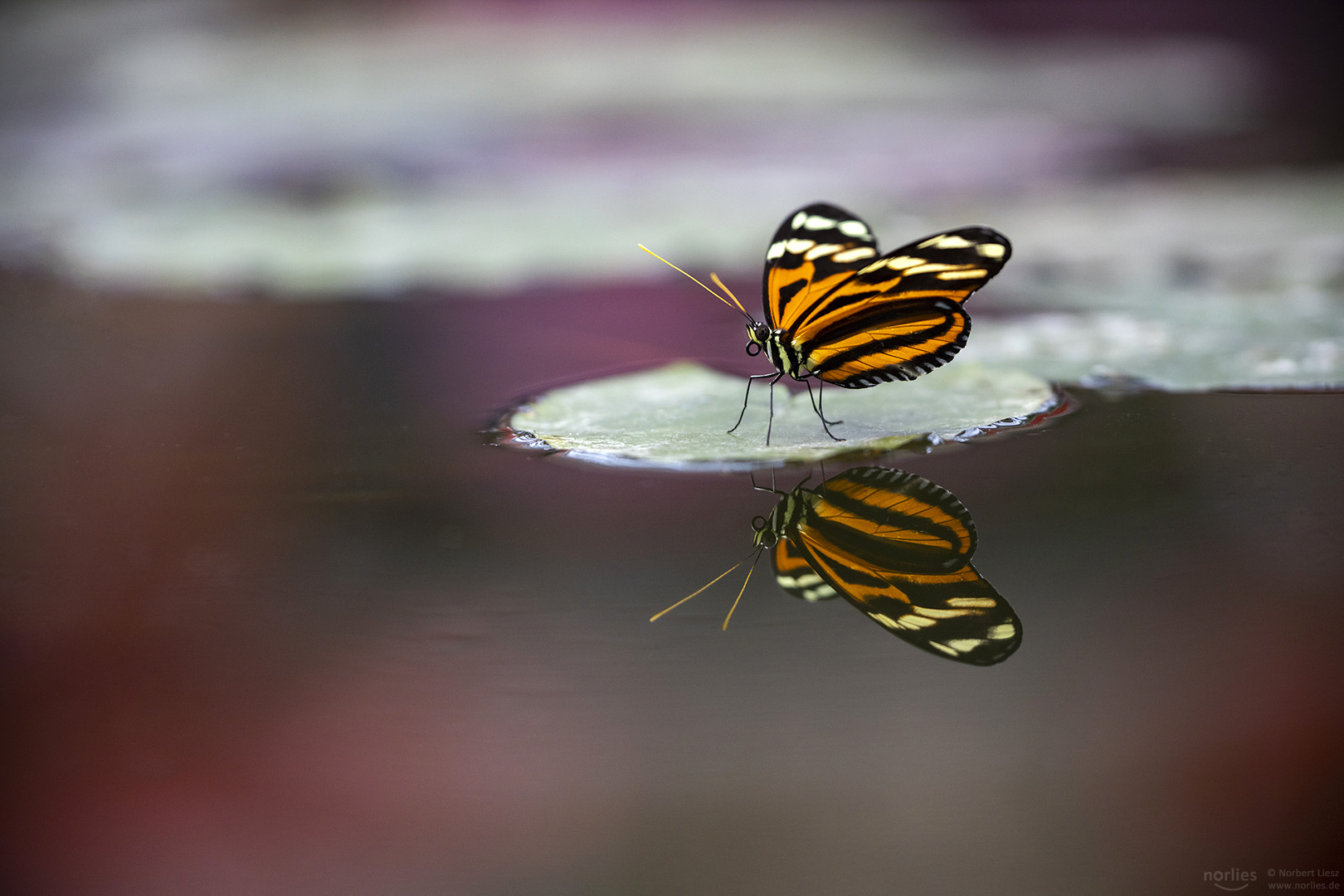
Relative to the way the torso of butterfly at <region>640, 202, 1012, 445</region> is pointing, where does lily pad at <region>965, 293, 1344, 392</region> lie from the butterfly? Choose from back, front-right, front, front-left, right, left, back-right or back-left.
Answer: back

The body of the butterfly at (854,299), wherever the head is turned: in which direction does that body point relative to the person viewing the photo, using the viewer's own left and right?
facing the viewer and to the left of the viewer
